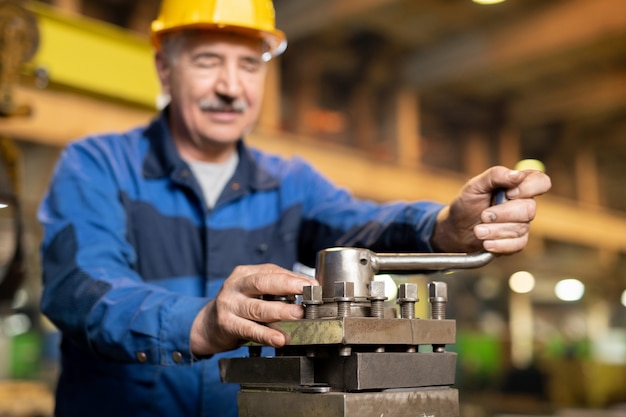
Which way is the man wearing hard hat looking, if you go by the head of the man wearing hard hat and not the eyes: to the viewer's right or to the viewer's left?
to the viewer's right

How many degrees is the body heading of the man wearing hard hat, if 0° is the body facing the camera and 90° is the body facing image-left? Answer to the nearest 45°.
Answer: approximately 315°

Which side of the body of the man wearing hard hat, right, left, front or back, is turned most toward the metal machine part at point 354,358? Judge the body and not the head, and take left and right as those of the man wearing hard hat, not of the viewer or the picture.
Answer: front
